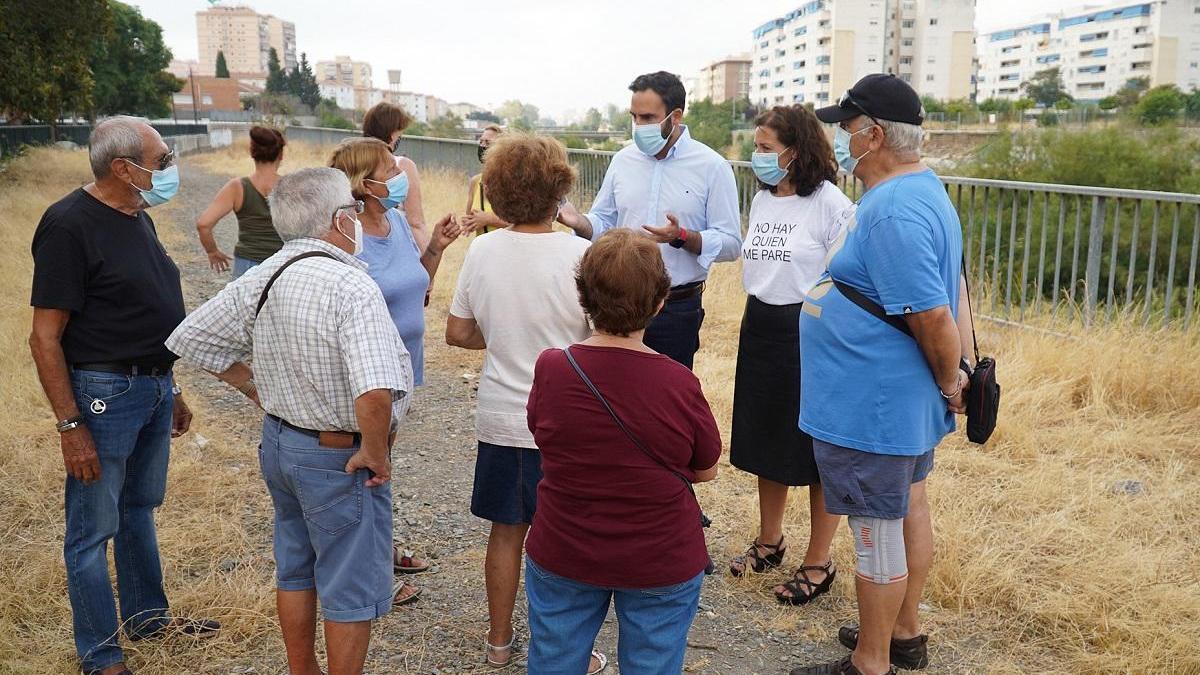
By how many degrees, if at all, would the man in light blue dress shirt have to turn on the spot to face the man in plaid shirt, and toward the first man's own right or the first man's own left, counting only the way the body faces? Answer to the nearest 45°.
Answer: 0° — they already face them

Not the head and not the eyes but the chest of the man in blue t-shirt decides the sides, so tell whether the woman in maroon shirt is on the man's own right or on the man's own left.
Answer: on the man's own left

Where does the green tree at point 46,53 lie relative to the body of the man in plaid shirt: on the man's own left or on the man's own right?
on the man's own left

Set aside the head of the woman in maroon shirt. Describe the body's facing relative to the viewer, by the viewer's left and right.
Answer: facing away from the viewer

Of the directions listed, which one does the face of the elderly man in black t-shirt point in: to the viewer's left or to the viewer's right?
to the viewer's right

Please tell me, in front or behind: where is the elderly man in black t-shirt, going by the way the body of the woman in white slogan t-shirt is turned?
in front

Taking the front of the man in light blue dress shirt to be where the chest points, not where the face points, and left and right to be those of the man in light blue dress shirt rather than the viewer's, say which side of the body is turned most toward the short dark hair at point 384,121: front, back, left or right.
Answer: right

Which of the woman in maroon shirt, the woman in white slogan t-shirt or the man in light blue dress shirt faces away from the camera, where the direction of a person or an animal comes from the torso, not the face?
the woman in maroon shirt

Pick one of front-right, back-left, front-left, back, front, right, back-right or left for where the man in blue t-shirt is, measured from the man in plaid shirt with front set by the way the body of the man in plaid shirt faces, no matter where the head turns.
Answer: front-right

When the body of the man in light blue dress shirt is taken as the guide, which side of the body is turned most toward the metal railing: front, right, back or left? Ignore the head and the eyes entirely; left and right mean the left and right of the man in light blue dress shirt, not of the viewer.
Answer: back

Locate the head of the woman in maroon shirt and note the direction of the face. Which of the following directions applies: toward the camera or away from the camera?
away from the camera

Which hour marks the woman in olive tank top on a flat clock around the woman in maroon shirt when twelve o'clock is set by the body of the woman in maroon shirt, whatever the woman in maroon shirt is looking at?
The woman in olive tank top is roughly at 11 o'clock from the woman in maroon shirt.

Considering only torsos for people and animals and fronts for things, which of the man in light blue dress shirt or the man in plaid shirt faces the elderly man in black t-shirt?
the man in light blue dress shirt

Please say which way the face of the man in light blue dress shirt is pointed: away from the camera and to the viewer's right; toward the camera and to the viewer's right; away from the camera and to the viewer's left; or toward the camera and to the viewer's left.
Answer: toward the camera and to the viewer's left

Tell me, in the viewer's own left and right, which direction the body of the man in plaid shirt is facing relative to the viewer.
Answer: facing away from the viewer and to the right of the viewer
